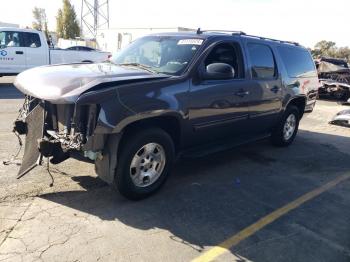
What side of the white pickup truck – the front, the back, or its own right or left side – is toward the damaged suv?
left

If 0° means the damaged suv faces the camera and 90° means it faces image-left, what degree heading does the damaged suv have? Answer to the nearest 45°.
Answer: approximately 45°

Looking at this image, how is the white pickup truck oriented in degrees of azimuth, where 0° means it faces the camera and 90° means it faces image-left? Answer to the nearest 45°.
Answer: approximately 90°

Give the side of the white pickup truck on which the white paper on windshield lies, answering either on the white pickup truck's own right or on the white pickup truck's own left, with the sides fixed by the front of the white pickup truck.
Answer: on the white pickup truck's own left

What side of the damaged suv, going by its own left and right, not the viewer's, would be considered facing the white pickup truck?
right
